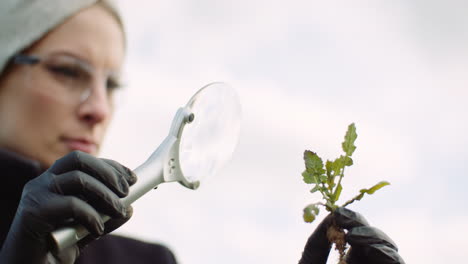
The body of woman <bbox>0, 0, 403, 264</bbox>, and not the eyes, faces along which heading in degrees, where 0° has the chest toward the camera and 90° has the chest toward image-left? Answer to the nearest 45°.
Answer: approximately 315°
